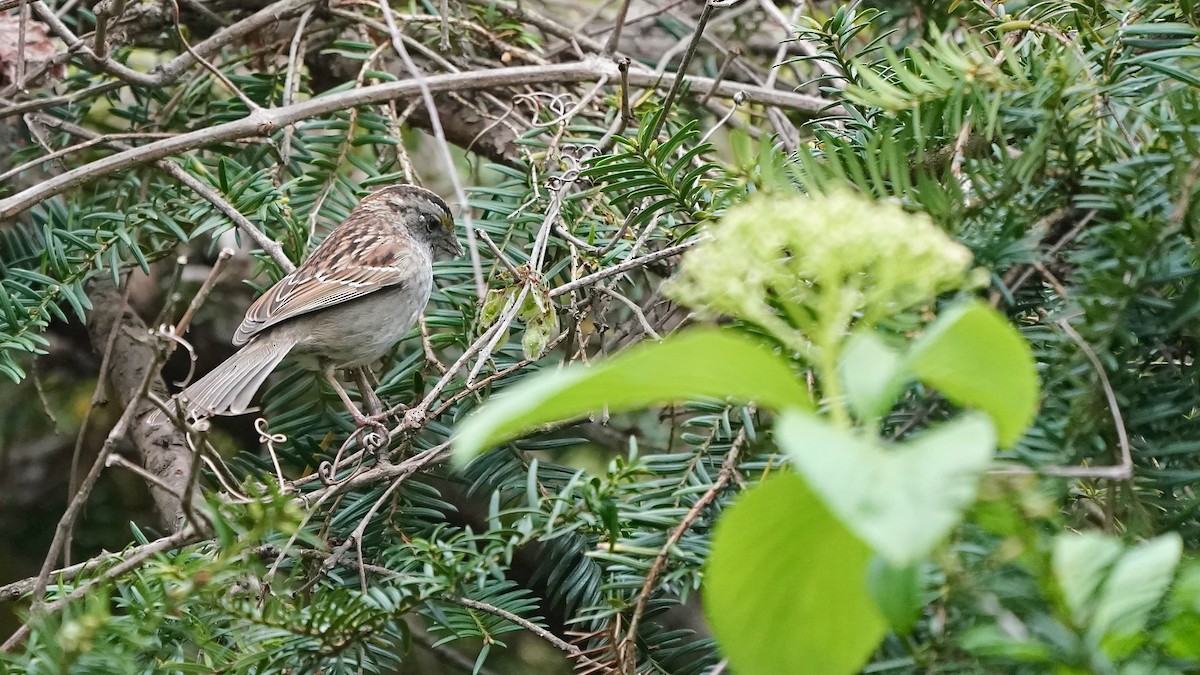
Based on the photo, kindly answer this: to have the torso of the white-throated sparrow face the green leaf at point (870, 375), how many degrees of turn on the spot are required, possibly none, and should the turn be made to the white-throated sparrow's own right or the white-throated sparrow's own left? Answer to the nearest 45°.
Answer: approximately 90° to the white-throated sparrow's own right

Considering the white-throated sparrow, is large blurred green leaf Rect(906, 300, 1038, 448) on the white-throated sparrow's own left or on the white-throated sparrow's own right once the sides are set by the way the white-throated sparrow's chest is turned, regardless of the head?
on the white-throated sparrow's own right

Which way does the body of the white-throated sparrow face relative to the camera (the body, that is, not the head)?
to the viewer's right

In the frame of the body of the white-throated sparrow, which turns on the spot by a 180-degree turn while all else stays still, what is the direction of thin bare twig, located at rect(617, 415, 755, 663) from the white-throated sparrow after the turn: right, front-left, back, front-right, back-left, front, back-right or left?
back

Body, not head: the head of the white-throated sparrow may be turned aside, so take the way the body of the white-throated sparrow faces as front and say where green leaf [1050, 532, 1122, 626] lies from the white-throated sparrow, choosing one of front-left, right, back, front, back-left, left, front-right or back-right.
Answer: right

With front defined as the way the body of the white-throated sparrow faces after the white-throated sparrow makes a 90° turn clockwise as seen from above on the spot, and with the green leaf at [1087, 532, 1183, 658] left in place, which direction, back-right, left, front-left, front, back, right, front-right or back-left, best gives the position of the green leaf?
front

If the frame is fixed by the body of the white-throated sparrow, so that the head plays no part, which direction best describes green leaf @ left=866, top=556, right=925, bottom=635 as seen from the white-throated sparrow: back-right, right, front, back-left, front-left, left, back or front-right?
right

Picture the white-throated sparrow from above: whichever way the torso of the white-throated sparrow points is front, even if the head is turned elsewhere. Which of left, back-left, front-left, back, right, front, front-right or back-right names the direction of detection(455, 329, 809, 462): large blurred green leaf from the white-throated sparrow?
right

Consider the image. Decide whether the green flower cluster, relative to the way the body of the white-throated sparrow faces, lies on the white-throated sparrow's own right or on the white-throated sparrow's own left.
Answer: on the white-throated sparrow's own right

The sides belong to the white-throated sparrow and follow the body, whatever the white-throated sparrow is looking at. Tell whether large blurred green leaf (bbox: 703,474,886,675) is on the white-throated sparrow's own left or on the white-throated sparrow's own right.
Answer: on the white-throated sparrow's own right
